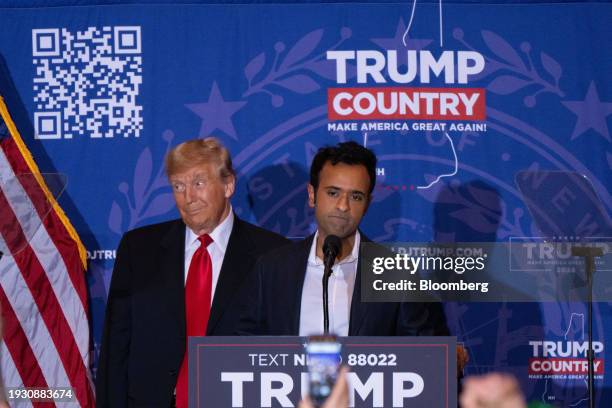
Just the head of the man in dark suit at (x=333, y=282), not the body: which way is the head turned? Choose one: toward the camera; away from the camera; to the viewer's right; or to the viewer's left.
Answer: toward the camera

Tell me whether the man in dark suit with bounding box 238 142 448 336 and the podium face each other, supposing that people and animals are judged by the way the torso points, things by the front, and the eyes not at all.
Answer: no

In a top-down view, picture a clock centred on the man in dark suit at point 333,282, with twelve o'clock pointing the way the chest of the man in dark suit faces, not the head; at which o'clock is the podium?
The podium is roughly at 12 o'clock from the man in dark suit.

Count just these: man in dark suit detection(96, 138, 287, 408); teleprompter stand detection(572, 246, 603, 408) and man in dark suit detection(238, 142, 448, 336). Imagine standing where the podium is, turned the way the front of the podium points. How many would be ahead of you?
0

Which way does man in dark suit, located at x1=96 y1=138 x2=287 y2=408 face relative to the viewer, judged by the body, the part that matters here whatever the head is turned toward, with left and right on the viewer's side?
facing the viewer

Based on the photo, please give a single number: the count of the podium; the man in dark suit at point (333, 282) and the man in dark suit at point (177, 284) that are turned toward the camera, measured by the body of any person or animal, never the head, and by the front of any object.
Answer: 3

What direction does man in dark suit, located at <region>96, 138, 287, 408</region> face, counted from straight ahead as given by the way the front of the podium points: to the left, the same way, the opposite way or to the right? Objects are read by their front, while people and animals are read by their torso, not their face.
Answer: the same way

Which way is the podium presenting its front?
toward the camera

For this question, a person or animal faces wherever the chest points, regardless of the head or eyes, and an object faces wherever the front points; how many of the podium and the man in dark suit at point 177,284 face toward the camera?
2

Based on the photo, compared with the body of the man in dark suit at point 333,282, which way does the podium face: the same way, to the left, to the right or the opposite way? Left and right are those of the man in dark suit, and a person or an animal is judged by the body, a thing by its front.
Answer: the same way

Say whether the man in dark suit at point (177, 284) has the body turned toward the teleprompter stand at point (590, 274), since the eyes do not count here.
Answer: no

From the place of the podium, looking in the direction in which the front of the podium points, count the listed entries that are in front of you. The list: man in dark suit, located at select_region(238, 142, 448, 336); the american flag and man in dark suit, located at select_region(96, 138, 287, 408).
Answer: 0

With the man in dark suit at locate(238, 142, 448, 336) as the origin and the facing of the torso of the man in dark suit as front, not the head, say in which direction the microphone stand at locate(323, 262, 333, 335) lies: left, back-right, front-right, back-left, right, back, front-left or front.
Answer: front

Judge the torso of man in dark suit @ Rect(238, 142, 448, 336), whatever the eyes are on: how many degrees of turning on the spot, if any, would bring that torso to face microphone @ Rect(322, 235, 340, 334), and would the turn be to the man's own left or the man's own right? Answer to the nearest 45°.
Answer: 0° — they already face it

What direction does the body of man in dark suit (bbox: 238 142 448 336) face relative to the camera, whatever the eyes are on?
toward the camera
